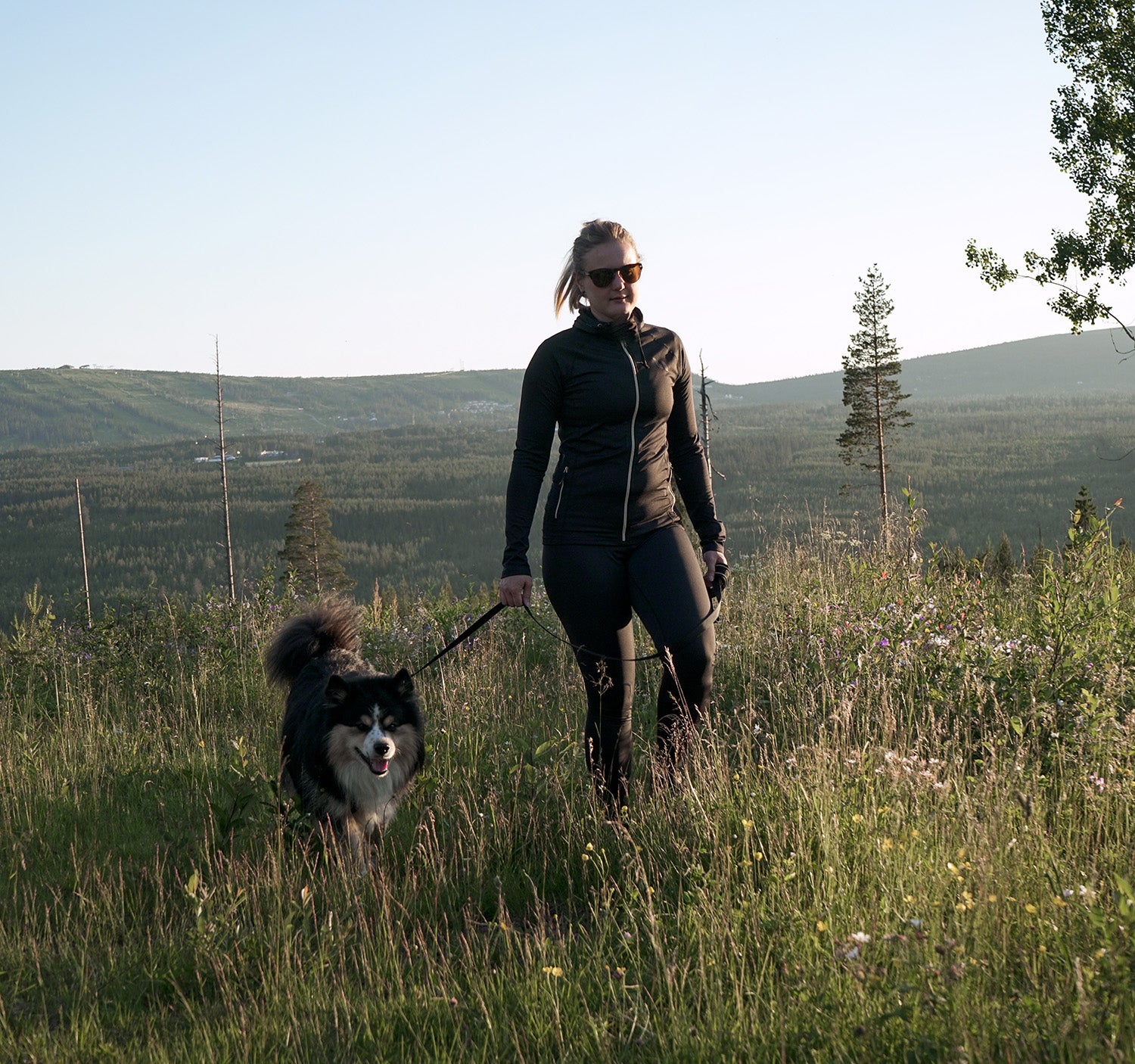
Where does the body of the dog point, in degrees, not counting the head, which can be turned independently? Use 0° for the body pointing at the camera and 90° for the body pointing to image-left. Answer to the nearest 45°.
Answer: approximately 315°

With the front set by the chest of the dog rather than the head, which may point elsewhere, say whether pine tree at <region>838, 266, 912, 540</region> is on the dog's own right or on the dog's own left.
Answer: on the dog's own left

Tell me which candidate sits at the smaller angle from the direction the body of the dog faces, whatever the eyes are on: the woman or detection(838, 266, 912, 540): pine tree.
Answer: the woman
